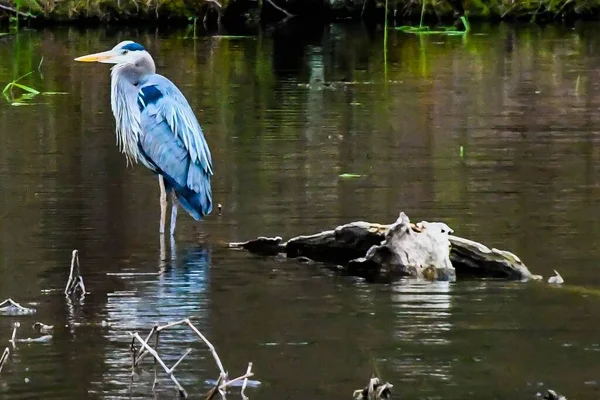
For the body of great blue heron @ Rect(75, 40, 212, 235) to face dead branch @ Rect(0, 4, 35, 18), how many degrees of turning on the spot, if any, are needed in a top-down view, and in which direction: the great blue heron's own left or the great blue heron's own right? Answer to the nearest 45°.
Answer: approximately 90° to the great blue heron's own right

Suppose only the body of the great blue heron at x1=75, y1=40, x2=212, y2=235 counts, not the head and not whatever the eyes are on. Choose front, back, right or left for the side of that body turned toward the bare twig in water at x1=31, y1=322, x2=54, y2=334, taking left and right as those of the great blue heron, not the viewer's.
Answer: left

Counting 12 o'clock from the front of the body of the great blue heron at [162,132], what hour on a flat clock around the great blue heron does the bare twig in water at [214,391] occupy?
The bare twig in water is roughly at 9 o'clock from the great blue heron.

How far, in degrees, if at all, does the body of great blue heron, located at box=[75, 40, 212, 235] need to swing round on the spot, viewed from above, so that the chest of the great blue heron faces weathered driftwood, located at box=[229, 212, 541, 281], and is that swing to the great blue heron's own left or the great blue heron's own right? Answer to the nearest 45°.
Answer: approximately 135° to the great blue heron's own left

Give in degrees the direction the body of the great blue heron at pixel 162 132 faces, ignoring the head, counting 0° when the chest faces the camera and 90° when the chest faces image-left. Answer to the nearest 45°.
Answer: approximately 90°

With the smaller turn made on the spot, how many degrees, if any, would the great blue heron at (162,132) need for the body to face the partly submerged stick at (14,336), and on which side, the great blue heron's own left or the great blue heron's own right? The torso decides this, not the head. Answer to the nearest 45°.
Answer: approximately 90° to the great blue heron's own left

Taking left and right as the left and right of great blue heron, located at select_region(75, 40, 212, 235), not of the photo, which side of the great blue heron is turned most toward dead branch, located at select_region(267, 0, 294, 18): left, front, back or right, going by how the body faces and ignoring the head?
right

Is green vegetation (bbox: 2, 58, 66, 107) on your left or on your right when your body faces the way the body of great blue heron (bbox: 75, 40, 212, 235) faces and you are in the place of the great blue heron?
on your right

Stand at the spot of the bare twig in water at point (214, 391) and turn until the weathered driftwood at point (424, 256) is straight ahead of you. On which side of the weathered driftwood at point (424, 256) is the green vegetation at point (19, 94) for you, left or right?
left

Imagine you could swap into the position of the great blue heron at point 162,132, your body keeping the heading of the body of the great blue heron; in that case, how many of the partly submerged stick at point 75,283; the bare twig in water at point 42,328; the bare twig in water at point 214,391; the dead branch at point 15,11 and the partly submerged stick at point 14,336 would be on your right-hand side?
1

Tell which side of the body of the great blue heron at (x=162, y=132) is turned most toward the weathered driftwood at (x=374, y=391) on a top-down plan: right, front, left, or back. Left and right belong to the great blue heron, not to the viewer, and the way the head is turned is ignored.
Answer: left

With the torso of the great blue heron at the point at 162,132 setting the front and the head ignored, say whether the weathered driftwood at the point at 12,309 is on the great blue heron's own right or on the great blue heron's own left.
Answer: on the great blue heron's own left

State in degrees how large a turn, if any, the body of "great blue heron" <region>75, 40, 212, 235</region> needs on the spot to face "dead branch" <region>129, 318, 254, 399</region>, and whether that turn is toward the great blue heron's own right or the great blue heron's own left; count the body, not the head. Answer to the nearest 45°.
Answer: approximately 90° to the great blue heron's own left
